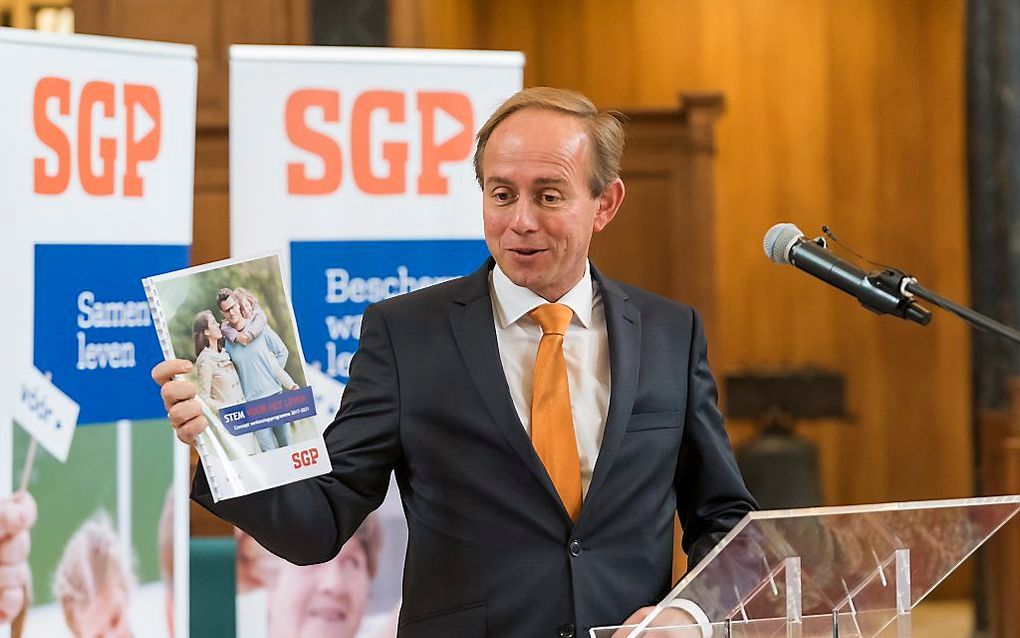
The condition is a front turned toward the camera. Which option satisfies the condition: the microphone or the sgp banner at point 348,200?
the sgp banner

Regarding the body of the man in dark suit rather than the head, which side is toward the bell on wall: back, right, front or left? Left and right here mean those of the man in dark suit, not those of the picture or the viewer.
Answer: back

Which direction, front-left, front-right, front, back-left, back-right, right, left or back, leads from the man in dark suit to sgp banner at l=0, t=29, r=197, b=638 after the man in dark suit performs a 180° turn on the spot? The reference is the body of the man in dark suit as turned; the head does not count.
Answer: front-left

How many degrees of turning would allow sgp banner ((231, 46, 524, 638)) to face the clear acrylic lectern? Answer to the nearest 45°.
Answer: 0° — it already faces it

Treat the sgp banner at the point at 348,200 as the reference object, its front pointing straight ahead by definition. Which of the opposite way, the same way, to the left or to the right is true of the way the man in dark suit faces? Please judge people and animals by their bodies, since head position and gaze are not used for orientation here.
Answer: the same way

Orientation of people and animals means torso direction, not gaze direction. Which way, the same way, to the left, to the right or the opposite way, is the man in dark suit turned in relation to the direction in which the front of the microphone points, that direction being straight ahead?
to the left

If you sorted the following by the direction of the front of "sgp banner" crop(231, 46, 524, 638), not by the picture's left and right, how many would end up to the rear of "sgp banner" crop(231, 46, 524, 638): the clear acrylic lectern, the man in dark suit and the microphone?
0

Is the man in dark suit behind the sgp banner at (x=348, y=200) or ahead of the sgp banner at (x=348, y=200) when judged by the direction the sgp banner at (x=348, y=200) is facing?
ahead

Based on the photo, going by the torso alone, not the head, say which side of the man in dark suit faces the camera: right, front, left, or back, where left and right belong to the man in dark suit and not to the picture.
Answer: front

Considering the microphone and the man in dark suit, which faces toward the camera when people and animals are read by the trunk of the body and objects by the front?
the man in dark suit

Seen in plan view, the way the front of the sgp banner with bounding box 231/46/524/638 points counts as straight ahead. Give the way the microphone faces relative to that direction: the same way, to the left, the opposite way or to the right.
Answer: to the right

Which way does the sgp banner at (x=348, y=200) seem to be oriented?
toward the camera

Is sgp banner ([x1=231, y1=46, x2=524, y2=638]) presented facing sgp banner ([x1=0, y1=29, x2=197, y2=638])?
no

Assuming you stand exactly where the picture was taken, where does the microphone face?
facing to the left of the viewer

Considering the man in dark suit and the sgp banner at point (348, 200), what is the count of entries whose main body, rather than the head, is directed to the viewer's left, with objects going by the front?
0

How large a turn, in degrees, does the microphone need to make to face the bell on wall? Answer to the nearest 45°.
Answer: approximately 90° to its right
